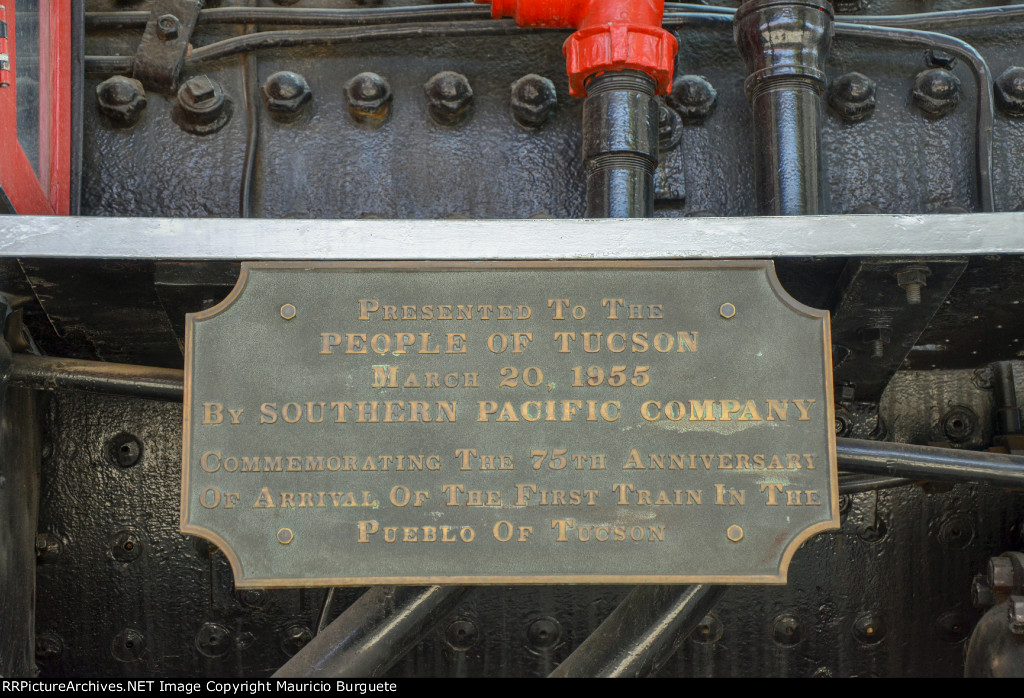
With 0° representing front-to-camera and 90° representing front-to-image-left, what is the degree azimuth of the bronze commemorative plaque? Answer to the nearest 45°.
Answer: approximately 0°
